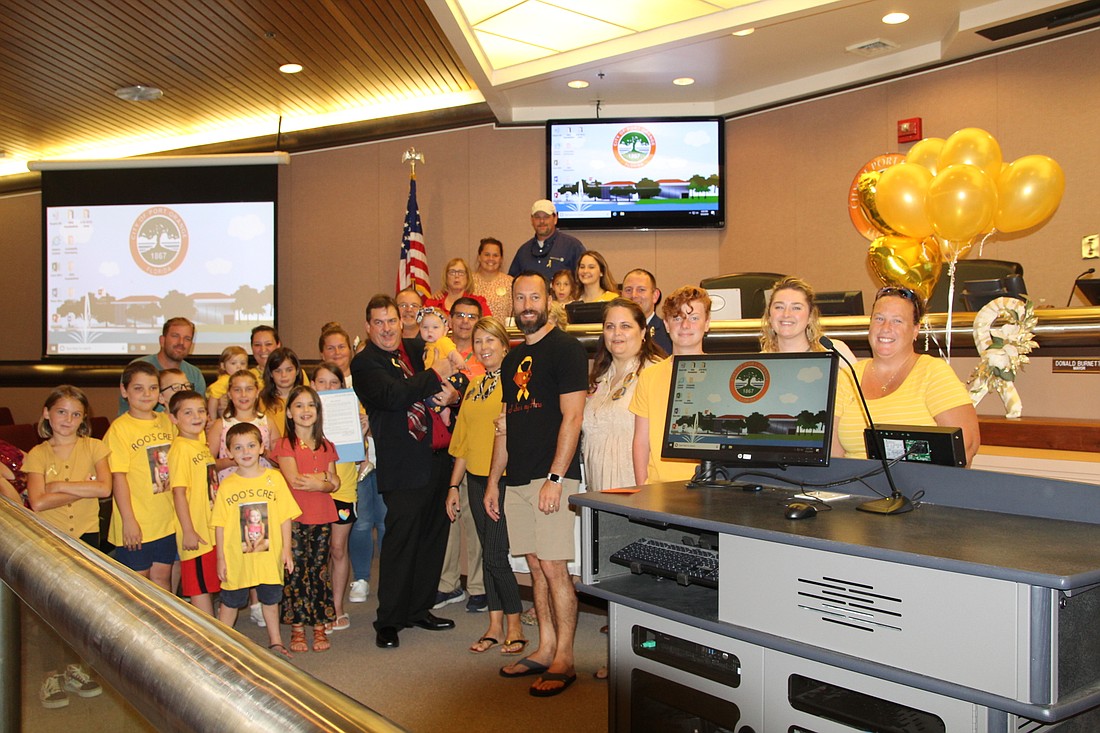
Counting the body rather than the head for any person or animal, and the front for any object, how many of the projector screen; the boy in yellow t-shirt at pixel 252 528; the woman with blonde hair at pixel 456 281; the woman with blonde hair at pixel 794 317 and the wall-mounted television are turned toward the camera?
5

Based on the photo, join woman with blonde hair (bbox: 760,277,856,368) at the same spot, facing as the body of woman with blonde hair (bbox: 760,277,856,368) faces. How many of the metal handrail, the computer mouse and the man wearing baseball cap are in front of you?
2

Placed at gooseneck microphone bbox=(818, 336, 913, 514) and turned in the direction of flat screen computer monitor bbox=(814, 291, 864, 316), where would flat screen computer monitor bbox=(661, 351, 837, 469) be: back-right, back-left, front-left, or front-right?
front-left

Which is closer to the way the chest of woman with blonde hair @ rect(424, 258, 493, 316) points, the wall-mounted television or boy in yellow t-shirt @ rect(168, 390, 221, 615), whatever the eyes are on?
the boy in yellow t-shirt

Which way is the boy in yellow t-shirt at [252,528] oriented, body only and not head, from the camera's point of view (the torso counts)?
toward the camera

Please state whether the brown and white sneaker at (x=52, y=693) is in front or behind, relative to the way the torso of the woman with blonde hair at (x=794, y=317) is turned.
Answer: in front

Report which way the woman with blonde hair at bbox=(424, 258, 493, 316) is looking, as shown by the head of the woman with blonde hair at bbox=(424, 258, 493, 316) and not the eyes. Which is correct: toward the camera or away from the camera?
toward the camera

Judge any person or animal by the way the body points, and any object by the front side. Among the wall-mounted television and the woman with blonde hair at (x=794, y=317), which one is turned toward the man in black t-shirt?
the wall-mounted television

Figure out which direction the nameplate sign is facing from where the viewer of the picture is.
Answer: facing the viewer

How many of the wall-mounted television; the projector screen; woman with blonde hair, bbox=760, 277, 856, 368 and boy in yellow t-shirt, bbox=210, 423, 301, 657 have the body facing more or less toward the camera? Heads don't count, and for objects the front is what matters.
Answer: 4

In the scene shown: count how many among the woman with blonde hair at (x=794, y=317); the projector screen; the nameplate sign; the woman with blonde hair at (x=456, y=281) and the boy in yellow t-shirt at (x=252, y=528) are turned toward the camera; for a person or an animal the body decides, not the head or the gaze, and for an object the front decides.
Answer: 5

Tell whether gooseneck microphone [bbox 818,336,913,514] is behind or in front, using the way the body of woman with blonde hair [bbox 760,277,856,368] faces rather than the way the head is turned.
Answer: in front

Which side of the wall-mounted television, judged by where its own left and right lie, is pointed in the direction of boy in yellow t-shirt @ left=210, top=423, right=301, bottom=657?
front

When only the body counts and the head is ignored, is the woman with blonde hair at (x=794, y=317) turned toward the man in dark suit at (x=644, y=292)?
no

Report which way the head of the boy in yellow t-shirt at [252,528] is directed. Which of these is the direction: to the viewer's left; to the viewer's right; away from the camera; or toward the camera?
toward the camera

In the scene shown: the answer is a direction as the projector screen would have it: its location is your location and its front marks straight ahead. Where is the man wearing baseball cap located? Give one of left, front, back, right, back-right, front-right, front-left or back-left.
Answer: front-left

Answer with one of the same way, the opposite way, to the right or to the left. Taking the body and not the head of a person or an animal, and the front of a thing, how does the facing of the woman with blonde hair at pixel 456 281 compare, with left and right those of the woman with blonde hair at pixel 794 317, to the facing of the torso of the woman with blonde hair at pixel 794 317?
the same way

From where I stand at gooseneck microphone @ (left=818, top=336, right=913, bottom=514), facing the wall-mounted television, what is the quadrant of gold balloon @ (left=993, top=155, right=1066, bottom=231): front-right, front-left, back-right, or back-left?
front-right
